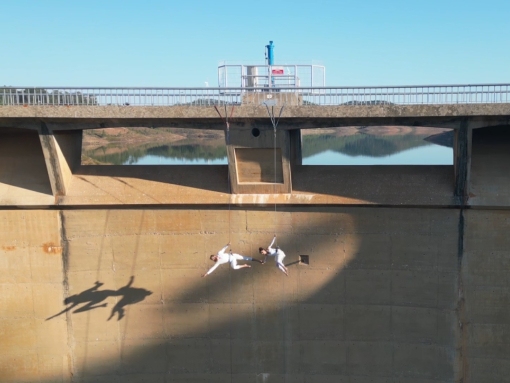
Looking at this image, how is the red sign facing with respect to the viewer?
toward the camera
